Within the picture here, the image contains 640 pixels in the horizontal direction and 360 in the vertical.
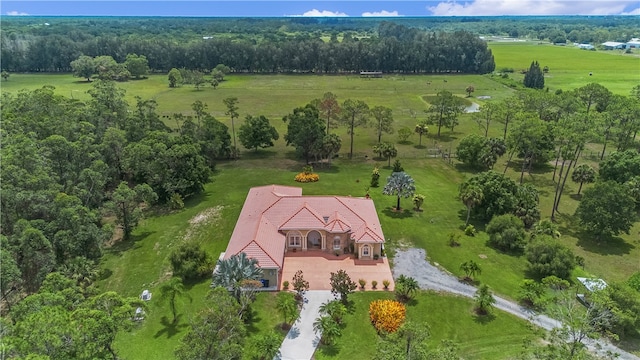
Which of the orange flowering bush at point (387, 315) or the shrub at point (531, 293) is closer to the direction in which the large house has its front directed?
the orange flowering bush

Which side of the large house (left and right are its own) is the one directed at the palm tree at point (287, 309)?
front

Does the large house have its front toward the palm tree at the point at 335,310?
yes

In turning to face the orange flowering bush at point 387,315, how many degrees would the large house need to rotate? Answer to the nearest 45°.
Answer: approximately 45° to its left

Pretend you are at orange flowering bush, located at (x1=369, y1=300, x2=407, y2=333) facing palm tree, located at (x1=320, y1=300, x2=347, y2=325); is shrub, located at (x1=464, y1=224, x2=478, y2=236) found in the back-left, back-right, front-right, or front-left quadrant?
back-right

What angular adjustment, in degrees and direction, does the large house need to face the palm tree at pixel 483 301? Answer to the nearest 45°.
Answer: approximately 45° to its left

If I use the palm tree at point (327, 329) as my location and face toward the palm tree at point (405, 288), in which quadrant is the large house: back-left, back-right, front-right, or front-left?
front-left

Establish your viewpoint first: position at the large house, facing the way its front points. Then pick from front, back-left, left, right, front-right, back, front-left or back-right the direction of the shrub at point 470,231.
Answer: left

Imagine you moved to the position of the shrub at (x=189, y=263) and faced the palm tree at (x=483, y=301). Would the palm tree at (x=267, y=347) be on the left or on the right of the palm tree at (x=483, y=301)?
right

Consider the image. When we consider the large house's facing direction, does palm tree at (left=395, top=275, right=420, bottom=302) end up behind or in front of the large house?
in front

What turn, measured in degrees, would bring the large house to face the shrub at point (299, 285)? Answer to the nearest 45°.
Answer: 0° — it already faces it

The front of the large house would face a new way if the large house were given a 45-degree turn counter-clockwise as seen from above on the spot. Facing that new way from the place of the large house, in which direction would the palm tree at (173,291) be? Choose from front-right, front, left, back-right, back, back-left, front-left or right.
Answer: right

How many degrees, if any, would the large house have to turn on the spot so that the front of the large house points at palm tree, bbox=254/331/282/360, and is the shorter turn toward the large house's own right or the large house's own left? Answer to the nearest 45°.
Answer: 0° — it already faces it

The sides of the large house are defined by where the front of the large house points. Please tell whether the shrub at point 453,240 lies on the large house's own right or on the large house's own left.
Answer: on the large house's own left

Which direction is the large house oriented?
toward the camera

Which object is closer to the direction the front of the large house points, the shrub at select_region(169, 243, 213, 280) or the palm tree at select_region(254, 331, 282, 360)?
the palm tree

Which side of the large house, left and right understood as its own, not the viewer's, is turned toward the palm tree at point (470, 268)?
left

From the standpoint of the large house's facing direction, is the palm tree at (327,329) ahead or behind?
ahead

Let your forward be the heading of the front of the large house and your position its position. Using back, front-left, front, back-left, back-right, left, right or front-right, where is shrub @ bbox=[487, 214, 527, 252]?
left
